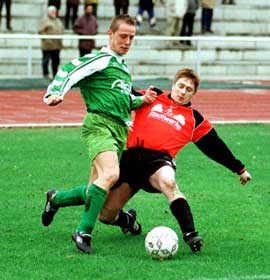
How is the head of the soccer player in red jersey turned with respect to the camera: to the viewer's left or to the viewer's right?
to the viewer's left

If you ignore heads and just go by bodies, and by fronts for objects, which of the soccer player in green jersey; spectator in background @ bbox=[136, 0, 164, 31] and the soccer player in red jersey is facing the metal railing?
the spectator in background

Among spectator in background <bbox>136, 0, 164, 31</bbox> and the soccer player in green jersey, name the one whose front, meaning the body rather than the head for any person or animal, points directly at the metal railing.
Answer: the spectator in background

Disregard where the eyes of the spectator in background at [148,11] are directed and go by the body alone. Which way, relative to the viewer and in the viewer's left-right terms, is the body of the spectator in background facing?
facing the viewer

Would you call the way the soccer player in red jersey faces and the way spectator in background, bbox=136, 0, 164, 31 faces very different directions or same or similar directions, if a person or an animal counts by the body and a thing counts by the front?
same or similar directions

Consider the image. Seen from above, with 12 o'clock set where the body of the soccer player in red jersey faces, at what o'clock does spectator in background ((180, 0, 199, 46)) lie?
The spectator in background is roughly at 6 o'clock from the soccer player in red jersey.

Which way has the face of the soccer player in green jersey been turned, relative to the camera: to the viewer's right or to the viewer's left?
to the viewer's right

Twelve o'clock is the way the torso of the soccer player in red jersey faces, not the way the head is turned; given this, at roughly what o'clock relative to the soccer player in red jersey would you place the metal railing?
The metal railing is roughly at 6 o'clock from the soccer player in red jersey.

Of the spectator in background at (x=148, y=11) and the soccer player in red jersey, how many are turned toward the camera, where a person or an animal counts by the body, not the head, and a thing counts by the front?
2

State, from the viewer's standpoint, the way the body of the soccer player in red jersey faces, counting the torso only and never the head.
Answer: toward the camera

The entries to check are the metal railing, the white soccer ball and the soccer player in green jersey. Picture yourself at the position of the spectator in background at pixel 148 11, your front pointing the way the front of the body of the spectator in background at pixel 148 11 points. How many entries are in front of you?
3

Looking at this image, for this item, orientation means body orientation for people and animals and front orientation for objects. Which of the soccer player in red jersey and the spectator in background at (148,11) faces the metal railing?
the spectator in background

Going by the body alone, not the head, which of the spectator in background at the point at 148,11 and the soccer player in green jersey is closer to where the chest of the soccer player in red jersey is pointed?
the soccer player in green jersey

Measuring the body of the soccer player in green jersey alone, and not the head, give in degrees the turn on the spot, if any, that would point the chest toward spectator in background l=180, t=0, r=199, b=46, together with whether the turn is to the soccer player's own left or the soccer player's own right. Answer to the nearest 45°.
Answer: approximately 135° to the soccer player's own left

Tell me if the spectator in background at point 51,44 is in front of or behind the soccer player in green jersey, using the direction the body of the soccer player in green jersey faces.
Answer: behind
